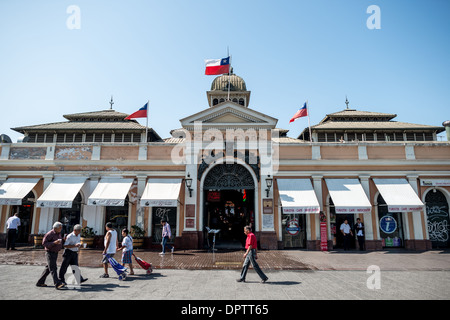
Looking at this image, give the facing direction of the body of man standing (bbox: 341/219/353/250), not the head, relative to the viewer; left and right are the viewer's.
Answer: facing the viewer

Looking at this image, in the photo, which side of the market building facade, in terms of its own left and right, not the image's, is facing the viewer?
front

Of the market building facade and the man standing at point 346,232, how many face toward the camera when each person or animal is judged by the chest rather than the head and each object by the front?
2

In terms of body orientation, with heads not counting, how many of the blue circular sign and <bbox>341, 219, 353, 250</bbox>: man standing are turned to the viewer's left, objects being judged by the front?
0

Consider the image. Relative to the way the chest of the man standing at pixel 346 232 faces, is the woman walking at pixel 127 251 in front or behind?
in front

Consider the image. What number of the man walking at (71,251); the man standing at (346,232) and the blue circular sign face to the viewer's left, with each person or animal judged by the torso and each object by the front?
0

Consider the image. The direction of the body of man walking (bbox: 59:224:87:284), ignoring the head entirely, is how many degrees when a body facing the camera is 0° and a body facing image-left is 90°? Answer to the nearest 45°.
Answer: approximately 270°

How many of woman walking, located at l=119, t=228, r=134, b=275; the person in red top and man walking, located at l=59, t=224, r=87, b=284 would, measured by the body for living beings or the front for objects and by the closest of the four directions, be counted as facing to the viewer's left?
2

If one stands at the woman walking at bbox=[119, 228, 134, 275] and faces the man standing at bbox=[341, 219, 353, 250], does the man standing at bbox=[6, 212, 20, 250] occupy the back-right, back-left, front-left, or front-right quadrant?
back-left

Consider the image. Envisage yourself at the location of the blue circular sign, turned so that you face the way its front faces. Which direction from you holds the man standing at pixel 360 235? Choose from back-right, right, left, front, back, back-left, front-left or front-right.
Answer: front-right

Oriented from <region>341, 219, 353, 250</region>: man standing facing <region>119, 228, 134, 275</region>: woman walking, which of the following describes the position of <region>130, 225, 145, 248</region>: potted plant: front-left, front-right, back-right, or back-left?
front-right

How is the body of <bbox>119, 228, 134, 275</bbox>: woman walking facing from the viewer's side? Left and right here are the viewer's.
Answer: facing to the left of the viewer

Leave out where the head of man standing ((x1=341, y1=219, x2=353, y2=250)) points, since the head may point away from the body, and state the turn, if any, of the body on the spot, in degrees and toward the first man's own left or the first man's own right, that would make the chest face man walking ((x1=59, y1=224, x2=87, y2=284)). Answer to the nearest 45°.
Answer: approximately 45° to the first man's own right
